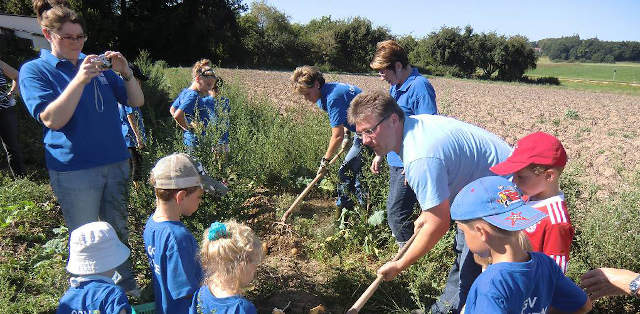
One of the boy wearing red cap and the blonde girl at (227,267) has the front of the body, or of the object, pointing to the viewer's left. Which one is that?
the boy wearing red cap

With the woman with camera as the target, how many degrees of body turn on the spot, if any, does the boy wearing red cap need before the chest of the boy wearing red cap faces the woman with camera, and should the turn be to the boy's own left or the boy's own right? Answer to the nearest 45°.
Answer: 0° — they already face them

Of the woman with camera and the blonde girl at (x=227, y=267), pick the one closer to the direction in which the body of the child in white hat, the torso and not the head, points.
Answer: the woman with camera

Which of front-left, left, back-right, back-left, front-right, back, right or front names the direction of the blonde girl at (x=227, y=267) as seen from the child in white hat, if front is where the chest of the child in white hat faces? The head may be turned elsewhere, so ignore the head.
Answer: right

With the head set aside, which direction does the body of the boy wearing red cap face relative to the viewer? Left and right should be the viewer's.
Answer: facing to the left of the viewer

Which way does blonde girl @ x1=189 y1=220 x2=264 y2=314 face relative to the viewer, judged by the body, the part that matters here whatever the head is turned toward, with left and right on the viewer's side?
facing away from the viewer and to the right of the viewer

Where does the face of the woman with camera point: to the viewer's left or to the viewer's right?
to the viewer's right

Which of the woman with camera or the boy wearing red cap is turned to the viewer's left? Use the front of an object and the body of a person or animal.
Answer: the boy wearing red cap

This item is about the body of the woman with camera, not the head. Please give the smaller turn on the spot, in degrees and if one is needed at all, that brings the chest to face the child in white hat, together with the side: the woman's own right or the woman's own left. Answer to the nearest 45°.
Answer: approximately 45° to the woman's own right
